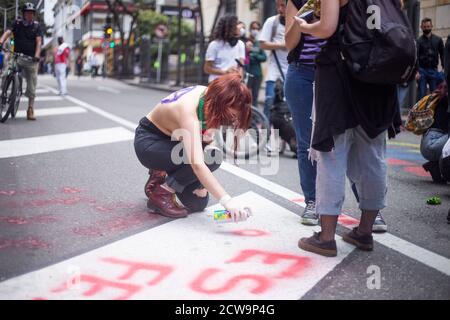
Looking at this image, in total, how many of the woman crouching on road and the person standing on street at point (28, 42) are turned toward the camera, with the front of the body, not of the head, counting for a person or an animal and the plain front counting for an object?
1

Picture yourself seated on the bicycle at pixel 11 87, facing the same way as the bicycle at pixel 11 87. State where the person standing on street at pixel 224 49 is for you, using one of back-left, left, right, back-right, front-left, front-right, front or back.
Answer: left

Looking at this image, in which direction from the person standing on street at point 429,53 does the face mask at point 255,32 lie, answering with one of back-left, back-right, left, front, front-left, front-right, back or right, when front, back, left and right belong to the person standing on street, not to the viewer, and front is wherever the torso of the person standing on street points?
right

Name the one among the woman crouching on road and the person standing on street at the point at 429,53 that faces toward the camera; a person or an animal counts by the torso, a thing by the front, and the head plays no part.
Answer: the person standing on street

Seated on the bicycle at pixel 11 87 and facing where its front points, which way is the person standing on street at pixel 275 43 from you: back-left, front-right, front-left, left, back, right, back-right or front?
left

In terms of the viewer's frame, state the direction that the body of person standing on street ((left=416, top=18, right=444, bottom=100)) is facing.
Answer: toward the camera

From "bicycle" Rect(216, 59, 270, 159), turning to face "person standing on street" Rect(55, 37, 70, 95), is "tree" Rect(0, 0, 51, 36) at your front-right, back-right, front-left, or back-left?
front-left

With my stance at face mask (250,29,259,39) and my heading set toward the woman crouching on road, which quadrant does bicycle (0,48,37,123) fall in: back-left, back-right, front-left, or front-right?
front-right

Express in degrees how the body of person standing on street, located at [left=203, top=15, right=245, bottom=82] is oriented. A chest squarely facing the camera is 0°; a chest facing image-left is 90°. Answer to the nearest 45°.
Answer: approximately 315°

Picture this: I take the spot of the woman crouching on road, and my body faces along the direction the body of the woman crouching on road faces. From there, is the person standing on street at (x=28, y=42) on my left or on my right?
on my left

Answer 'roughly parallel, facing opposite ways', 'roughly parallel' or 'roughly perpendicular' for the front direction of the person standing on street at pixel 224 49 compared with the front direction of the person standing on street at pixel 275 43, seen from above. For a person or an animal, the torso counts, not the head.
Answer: roughly parallel

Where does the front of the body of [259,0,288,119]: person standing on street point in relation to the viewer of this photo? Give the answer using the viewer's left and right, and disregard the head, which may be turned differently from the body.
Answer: facing the viewer and to the right of the viewer

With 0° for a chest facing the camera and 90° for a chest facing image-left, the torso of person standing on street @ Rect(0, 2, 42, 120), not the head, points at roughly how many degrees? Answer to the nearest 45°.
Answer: approximately 0°

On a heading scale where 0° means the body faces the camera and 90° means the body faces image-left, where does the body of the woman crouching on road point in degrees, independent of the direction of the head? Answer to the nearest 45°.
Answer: approximately 270°

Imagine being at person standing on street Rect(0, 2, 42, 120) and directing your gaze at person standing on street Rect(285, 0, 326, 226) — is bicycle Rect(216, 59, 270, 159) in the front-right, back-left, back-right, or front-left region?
front-left

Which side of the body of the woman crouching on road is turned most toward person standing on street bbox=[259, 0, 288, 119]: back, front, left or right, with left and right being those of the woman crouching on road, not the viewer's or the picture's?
left
